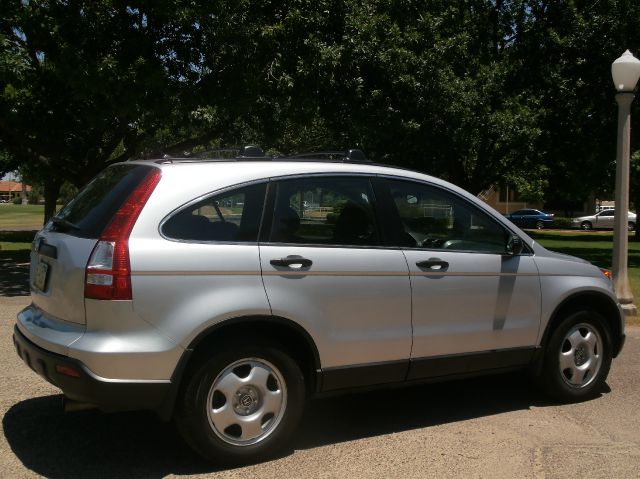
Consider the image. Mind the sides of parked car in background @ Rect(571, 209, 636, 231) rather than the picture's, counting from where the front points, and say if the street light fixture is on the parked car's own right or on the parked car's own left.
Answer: on the parked car's own left

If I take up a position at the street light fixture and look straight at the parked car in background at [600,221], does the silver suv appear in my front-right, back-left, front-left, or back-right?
back-left

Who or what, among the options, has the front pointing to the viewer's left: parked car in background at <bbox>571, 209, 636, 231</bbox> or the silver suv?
the parked car in background

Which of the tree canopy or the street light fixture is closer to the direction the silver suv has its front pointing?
the street light fixture

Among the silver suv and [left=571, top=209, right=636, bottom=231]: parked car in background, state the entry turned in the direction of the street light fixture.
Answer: the silver suv

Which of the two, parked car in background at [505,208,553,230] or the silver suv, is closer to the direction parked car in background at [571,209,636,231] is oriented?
the parked car in background

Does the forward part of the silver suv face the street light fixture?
yes

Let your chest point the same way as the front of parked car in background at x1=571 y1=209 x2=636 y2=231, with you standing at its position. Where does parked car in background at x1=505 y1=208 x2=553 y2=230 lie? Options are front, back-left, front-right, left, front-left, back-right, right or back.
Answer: front

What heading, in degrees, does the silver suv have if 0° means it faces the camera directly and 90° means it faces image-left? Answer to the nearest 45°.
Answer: approximately 225°

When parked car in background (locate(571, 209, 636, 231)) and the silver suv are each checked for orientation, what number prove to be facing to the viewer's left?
1

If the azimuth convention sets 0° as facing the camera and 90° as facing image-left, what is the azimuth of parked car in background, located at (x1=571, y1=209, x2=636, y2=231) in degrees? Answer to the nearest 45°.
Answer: approximately 90°
